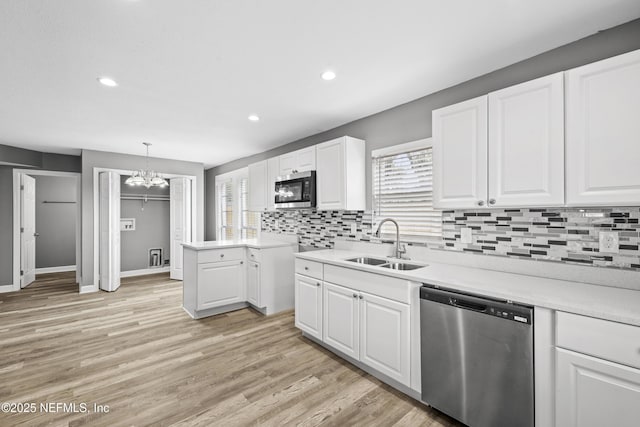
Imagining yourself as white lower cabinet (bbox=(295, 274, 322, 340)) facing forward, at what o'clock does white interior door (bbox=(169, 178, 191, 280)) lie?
The white interior door is roughly at 3 o'clock from the white lower cabinet.

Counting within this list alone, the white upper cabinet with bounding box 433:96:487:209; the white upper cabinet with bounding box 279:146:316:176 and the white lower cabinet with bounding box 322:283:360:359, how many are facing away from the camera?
0

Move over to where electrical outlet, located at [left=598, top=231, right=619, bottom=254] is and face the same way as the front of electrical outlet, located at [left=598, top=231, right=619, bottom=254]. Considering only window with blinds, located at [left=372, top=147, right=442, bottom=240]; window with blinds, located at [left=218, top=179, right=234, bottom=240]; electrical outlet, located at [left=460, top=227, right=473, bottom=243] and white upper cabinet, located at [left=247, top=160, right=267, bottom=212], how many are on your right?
4

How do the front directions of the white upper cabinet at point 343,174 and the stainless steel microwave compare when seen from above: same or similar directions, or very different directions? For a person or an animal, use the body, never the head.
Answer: same or similar directions

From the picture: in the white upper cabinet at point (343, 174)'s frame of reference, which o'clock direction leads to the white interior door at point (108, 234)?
The white interior door is roughly at 2 o'clock from the white upper cabinet.

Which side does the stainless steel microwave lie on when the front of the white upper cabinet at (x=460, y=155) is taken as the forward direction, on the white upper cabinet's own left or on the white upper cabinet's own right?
on the white upper cabinet's own right

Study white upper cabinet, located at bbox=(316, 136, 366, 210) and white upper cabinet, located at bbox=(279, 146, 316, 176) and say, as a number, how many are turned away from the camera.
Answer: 0

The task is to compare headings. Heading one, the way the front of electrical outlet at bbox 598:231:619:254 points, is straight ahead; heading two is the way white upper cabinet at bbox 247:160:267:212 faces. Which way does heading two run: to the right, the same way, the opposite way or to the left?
the same way

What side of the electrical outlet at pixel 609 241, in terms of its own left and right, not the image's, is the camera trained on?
front

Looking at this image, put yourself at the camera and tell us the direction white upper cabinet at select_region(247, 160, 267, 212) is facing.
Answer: facing the viewer and to the left of the viewer

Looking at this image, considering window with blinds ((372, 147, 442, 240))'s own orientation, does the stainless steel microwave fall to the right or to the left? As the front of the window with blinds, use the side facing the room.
on its right

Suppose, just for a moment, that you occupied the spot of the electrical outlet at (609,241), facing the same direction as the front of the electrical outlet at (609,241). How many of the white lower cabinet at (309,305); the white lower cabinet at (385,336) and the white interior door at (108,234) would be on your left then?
0

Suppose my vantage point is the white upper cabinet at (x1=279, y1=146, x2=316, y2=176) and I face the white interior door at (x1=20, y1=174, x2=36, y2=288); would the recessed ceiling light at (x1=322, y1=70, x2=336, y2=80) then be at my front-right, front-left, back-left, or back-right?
back-left

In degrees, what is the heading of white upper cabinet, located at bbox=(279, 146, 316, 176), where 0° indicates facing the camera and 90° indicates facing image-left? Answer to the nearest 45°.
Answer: approximately 45°

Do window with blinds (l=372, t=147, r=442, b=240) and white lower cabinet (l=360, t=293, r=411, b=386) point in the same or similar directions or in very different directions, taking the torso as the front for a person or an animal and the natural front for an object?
same or similar directions
